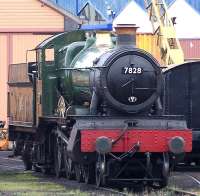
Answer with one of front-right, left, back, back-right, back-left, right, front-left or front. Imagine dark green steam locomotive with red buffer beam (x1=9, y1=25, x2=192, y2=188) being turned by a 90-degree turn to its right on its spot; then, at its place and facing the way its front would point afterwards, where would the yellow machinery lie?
back-right

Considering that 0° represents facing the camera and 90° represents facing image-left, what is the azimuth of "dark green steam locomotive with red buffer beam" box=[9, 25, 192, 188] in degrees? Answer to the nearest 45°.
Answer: approximately 315°
